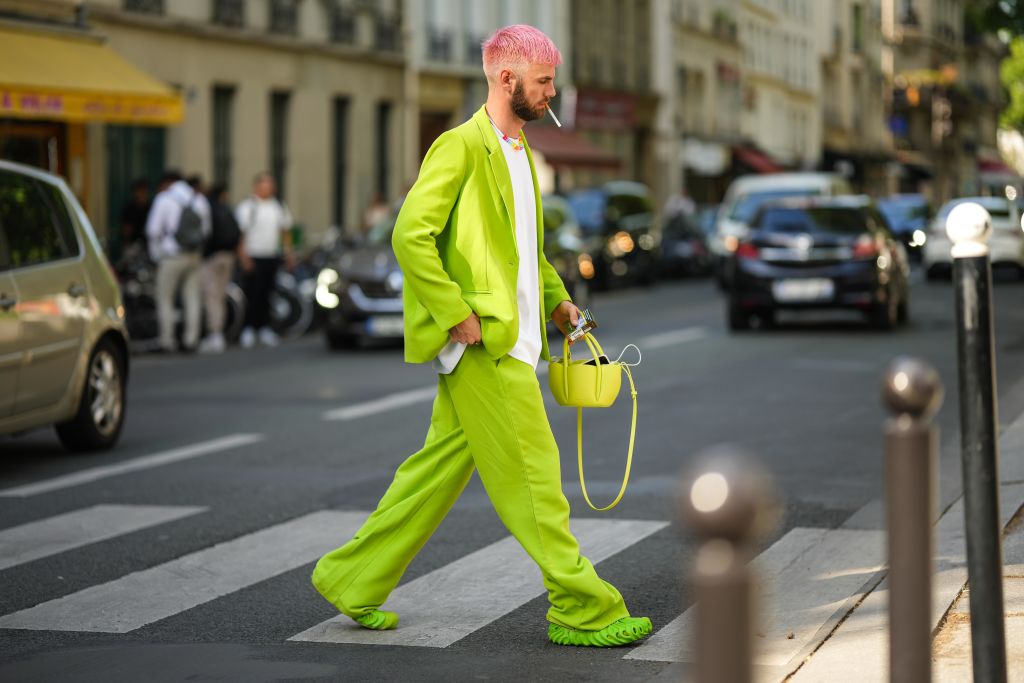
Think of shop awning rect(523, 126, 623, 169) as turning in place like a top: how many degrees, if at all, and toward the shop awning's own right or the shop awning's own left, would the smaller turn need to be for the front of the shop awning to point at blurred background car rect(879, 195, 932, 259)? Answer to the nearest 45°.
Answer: approximately 45° to the shop awning's own left

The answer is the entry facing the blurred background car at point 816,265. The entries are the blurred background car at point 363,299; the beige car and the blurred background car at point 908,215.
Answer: the blurred background car at point 908,215

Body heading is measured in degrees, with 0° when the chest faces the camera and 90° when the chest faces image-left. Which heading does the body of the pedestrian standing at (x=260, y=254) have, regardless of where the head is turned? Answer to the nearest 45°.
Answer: approximately 0°

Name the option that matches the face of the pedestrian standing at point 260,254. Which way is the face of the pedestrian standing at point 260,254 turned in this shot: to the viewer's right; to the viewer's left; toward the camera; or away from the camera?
toward the camera

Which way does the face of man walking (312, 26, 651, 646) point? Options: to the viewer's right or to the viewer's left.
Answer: to the viewer's right

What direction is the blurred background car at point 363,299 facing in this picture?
toward the camera

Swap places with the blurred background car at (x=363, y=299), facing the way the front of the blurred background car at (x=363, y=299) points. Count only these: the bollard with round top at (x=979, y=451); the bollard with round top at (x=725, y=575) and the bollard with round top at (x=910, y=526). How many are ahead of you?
3

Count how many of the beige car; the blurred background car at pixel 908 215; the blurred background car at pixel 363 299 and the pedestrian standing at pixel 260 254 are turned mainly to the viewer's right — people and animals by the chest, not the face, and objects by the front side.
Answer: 0

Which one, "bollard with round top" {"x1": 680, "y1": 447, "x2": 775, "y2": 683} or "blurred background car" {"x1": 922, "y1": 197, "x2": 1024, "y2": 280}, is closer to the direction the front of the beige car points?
the bollard with round top

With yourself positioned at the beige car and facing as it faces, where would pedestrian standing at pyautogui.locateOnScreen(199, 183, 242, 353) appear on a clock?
The pedestrian standing is roughly at 5 o'clock from the beige car.

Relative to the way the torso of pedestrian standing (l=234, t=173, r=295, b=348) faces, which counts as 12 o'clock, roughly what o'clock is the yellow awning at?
The yellow awning is roughly at 5 o'clock from the pedestrian standing.

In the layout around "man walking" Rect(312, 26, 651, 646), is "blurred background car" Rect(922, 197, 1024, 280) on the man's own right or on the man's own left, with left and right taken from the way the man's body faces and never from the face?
on the man's own left

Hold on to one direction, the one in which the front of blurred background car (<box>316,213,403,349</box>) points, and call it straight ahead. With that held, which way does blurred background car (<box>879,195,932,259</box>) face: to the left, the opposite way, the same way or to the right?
the same way
